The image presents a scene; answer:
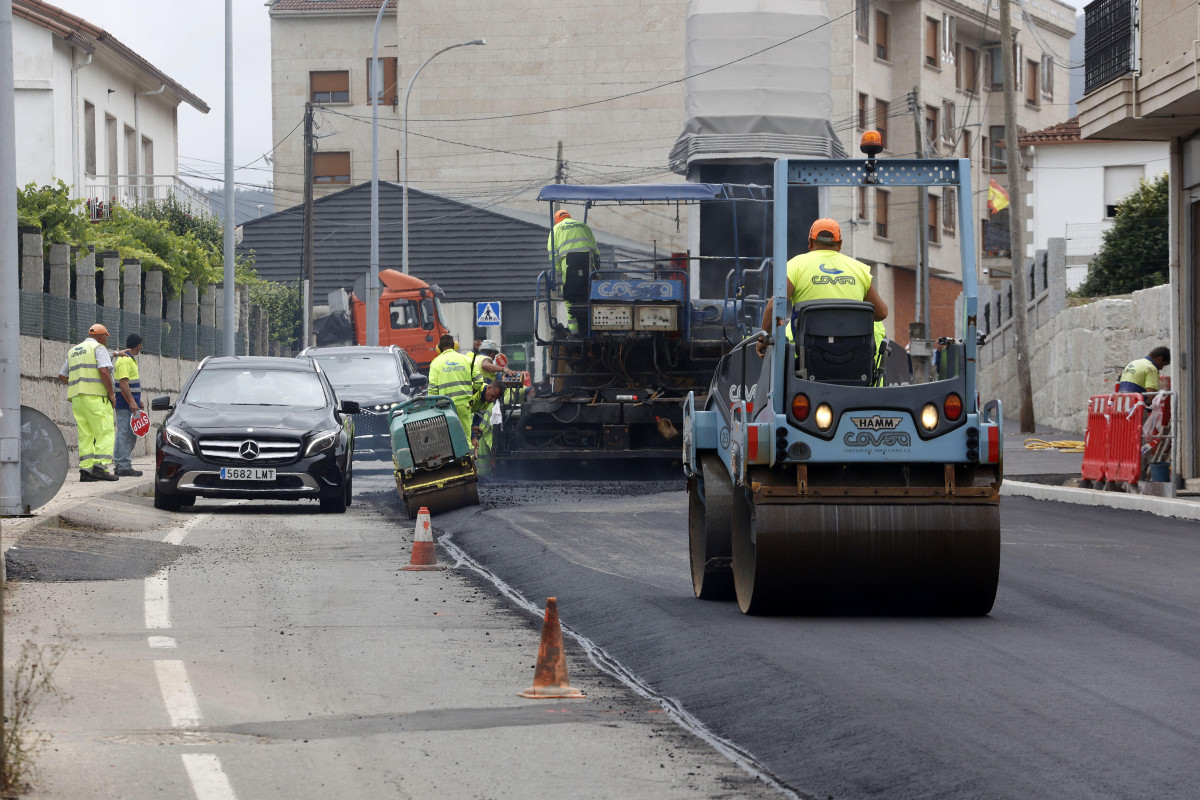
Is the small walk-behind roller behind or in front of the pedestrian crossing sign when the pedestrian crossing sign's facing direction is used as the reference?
in front

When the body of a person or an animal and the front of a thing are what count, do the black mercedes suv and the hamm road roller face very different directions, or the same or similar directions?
very different directions

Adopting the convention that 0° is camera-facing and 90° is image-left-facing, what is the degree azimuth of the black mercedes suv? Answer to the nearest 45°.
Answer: approximately 0°

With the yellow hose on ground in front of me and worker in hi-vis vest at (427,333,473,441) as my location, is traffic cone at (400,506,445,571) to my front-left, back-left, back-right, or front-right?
back-right

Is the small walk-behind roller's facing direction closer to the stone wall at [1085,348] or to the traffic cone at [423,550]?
the traffic cone

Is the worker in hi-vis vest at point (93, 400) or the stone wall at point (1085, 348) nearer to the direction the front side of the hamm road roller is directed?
the stone wall

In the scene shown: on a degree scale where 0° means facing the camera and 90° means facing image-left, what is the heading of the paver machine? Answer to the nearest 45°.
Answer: approximately 180°

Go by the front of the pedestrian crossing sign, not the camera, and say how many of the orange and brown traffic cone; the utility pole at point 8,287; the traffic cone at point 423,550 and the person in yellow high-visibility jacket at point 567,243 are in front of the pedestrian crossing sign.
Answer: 4

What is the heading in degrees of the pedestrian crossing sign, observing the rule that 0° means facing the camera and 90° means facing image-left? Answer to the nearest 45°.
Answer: approximately 0°

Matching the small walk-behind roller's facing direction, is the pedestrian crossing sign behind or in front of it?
behind

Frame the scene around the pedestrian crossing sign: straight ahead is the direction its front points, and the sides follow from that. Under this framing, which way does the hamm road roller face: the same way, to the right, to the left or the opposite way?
the opposite way
